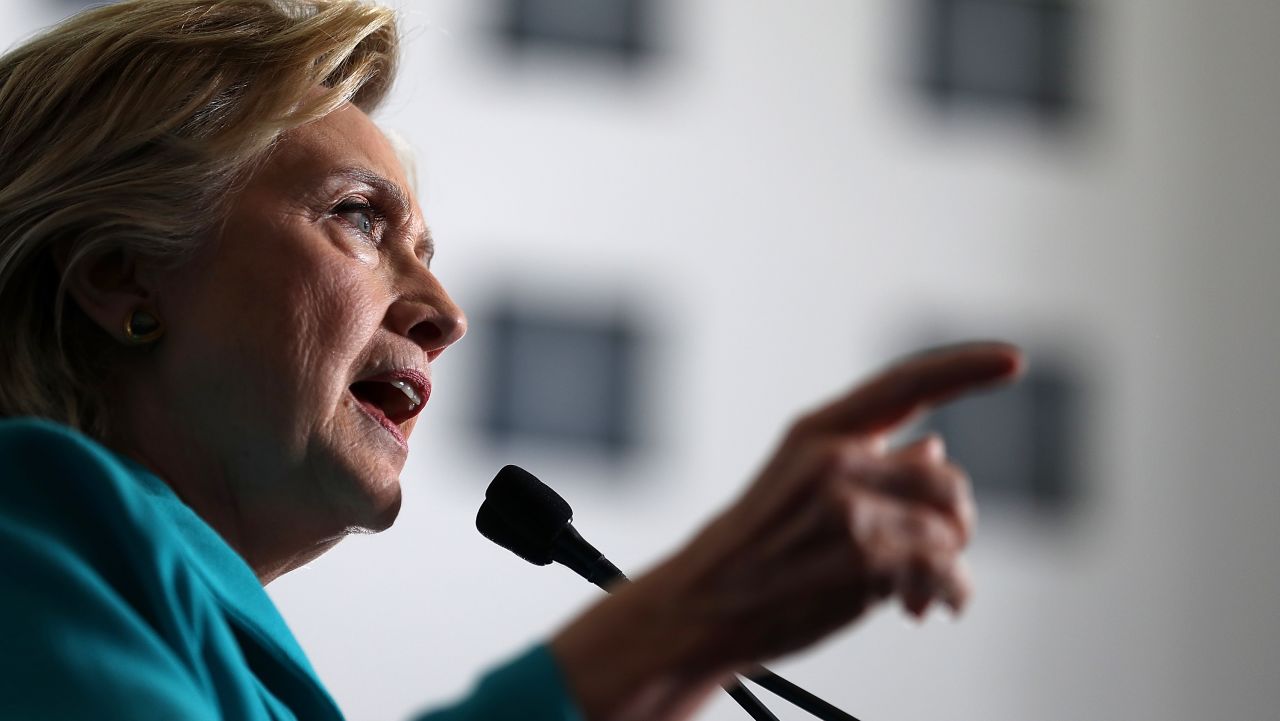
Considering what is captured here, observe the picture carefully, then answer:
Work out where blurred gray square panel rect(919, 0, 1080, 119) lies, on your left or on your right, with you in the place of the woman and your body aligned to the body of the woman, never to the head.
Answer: on your left

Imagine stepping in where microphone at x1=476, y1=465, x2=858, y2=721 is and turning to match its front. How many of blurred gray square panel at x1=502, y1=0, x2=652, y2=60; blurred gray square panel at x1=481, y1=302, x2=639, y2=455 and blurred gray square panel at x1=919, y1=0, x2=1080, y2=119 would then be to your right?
3

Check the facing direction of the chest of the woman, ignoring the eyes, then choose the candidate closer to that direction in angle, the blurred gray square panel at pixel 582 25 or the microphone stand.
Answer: the microphone stand

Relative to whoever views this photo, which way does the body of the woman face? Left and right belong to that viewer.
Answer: facing to the right of the viewer

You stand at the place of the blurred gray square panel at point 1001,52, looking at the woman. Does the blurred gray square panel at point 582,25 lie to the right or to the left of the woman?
right

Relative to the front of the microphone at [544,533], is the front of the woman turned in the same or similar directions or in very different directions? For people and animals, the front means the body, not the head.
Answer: very different directions

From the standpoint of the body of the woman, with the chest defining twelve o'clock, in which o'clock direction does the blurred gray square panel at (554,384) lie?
The blurred gray square panel is roughly at 9 o'clock from the woman.

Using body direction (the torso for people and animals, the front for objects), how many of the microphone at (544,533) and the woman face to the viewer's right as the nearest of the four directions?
1

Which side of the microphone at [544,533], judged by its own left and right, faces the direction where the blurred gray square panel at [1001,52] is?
right

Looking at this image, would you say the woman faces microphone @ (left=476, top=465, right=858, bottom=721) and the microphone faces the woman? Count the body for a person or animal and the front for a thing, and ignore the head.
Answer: yes

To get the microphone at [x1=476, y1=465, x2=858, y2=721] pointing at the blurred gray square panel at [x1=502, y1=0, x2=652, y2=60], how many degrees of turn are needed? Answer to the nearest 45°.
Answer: approximately 90° to its right

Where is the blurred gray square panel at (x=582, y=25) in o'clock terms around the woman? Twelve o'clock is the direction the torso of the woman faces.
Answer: The blurred gray square panel is roughly at 9 o'clock from the woman.

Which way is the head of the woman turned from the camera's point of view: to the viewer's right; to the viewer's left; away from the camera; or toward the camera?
to the viewer's right

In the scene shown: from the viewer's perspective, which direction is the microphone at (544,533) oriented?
to the viewer's left
